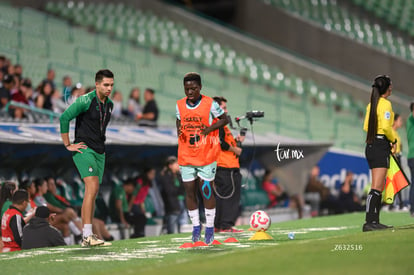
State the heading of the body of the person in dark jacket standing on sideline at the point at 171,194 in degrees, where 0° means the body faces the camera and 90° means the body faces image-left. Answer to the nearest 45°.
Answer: approximately 315°

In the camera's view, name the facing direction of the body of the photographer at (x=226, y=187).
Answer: to the viewer's right

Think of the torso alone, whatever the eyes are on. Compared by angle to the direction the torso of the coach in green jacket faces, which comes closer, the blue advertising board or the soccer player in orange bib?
the soccer player in orange bib

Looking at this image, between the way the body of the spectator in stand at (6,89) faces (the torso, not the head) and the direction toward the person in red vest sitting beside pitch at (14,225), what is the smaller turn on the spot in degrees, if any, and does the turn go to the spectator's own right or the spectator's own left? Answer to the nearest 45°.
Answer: approximately 45° to the spectator's own right

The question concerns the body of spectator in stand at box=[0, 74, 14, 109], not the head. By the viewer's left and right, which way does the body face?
facing the viewer and to the right of the viewer

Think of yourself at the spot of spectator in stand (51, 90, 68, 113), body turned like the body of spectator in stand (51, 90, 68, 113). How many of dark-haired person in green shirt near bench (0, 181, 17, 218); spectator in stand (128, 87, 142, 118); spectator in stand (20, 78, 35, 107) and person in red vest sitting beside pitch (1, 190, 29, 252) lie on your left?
1

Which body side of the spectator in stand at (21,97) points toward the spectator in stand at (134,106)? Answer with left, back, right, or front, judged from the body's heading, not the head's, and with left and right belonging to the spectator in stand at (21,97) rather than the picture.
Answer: left

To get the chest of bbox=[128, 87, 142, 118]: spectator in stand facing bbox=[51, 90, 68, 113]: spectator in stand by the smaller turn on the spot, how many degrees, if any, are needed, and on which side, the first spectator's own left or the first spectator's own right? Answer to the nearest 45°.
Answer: approximately 90° to the first spectator's own right
